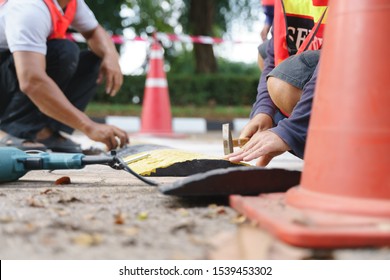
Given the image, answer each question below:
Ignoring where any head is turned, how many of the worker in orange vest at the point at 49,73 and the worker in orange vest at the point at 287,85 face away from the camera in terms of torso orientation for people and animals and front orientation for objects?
0

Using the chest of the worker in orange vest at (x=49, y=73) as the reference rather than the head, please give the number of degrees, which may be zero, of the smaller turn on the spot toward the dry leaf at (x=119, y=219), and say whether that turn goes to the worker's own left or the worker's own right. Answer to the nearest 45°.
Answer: approximately 45° to the worker's own right

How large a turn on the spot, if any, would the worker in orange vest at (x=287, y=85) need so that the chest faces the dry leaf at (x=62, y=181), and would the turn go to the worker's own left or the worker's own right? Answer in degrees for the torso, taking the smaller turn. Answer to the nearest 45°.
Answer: approximately 45° to the worker's own right

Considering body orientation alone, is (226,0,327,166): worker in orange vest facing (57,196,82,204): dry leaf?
yes

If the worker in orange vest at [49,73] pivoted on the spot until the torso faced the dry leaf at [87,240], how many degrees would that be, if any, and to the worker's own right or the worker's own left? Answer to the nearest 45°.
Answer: approximately 45° to the worker's own right

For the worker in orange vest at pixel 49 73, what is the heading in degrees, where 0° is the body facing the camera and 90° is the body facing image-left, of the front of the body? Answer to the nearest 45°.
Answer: approximately 315°

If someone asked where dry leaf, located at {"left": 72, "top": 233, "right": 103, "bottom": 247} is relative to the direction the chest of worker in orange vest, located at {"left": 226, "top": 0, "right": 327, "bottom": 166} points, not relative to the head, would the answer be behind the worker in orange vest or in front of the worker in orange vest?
in front

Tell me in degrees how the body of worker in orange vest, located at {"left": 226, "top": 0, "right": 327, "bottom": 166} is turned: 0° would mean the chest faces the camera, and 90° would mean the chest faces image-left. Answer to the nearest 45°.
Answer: approximately 45°

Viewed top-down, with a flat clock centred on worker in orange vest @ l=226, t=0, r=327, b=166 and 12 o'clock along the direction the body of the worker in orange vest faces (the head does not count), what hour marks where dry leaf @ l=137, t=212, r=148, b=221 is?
The dry leaf is roughly at 11 o'clock from the worker in orange vest.

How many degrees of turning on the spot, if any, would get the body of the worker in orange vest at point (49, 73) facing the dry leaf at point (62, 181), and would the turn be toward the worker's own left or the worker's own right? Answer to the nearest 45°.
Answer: approximately 45° to the worker's own right
